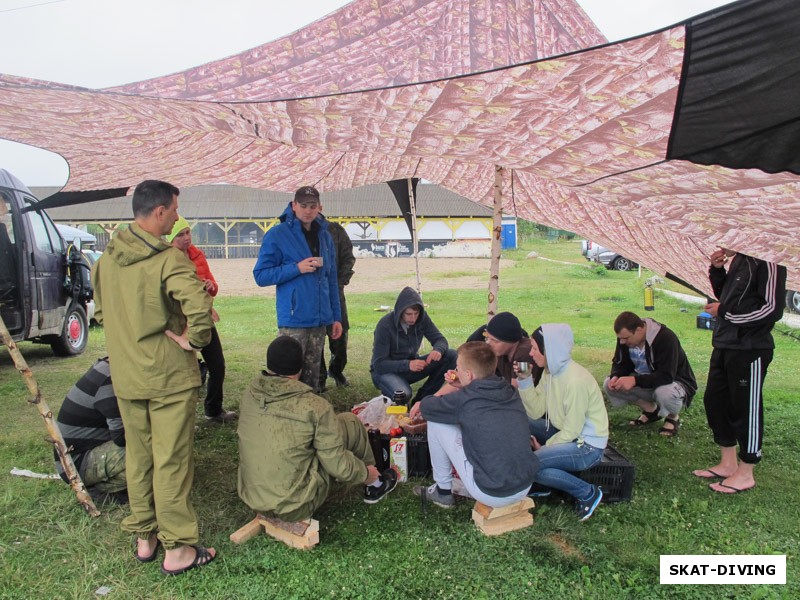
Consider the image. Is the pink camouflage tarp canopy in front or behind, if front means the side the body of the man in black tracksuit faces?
in front

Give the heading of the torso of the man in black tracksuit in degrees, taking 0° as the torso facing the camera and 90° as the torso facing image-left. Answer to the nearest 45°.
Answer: approximately 45°

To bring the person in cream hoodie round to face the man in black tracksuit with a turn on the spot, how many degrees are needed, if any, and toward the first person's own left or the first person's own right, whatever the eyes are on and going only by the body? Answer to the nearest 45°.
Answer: approximately 135° to the first person's own right

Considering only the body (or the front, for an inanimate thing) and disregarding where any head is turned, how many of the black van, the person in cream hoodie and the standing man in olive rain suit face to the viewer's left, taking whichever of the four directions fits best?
1

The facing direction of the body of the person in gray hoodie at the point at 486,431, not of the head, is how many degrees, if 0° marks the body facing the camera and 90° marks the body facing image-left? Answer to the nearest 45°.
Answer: approximately 135°

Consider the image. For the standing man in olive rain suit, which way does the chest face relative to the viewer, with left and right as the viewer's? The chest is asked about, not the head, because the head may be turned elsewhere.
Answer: facing away from the viewer and to the right of the viewer
